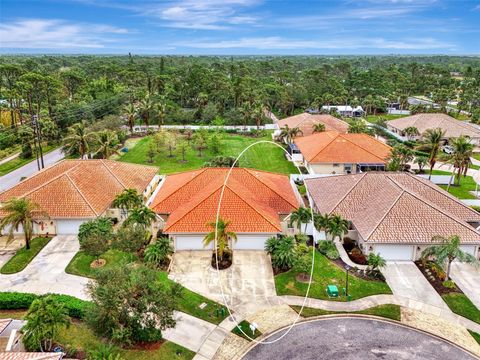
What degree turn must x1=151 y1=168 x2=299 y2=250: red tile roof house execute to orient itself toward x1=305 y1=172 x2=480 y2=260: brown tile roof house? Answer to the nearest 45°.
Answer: approximately 90° to its left

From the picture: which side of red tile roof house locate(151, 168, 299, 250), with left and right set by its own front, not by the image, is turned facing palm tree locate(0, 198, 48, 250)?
right

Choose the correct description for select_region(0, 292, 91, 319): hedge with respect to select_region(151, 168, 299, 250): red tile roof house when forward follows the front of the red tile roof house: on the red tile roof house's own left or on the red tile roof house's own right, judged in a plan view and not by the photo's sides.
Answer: on the red tile roof house's own right

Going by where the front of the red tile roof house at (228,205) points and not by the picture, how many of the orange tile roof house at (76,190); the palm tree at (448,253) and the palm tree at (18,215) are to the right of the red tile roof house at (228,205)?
2

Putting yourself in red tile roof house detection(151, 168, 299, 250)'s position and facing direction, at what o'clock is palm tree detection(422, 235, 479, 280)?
The palm tree is roughly at 10 o'clock from the red tile roof house.

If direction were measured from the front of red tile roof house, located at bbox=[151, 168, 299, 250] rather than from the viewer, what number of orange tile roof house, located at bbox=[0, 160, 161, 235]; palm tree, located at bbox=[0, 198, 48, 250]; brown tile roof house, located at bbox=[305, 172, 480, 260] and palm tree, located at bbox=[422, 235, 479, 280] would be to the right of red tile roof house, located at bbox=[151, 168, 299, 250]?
2

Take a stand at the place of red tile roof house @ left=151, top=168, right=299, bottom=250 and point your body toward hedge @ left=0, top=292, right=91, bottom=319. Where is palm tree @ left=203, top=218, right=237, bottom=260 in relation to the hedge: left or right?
left

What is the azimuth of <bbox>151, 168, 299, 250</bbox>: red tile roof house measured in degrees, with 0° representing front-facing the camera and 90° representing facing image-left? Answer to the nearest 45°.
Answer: approximately 0°

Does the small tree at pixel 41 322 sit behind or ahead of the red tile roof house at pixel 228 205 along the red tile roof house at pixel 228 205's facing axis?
ahead

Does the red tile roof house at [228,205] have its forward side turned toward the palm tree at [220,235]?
yes

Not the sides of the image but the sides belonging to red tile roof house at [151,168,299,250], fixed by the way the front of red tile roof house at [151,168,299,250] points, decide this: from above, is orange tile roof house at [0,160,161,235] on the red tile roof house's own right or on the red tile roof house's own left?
on the red tile roof house's own right
